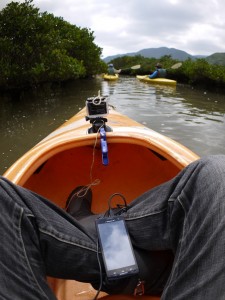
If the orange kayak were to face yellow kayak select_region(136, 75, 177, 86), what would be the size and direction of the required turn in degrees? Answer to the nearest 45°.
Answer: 0° — it already faces it

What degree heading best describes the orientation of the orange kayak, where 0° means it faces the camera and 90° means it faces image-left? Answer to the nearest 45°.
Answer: approximately 180°
